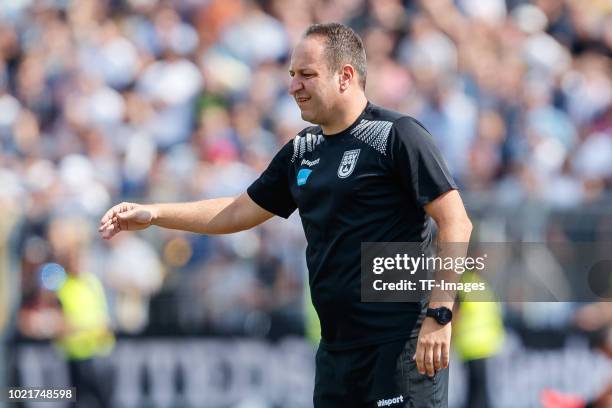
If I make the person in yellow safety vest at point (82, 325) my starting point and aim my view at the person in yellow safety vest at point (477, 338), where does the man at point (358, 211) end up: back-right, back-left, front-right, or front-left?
front-right

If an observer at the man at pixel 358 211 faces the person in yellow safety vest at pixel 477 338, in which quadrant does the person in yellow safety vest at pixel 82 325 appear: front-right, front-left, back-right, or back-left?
front-left

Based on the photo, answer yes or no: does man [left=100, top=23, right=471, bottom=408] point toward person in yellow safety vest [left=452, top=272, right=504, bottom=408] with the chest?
no

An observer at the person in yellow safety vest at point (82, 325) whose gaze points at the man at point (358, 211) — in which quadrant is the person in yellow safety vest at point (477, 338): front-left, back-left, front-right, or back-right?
front-left

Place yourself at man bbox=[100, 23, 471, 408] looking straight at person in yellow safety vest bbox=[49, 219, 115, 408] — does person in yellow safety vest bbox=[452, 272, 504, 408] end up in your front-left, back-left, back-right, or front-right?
front-right

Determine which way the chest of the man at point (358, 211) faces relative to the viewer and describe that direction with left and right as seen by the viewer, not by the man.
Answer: facing the viewer and to the left of the viewer

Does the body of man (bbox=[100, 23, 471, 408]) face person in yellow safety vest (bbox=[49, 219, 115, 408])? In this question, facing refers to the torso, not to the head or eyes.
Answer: no
